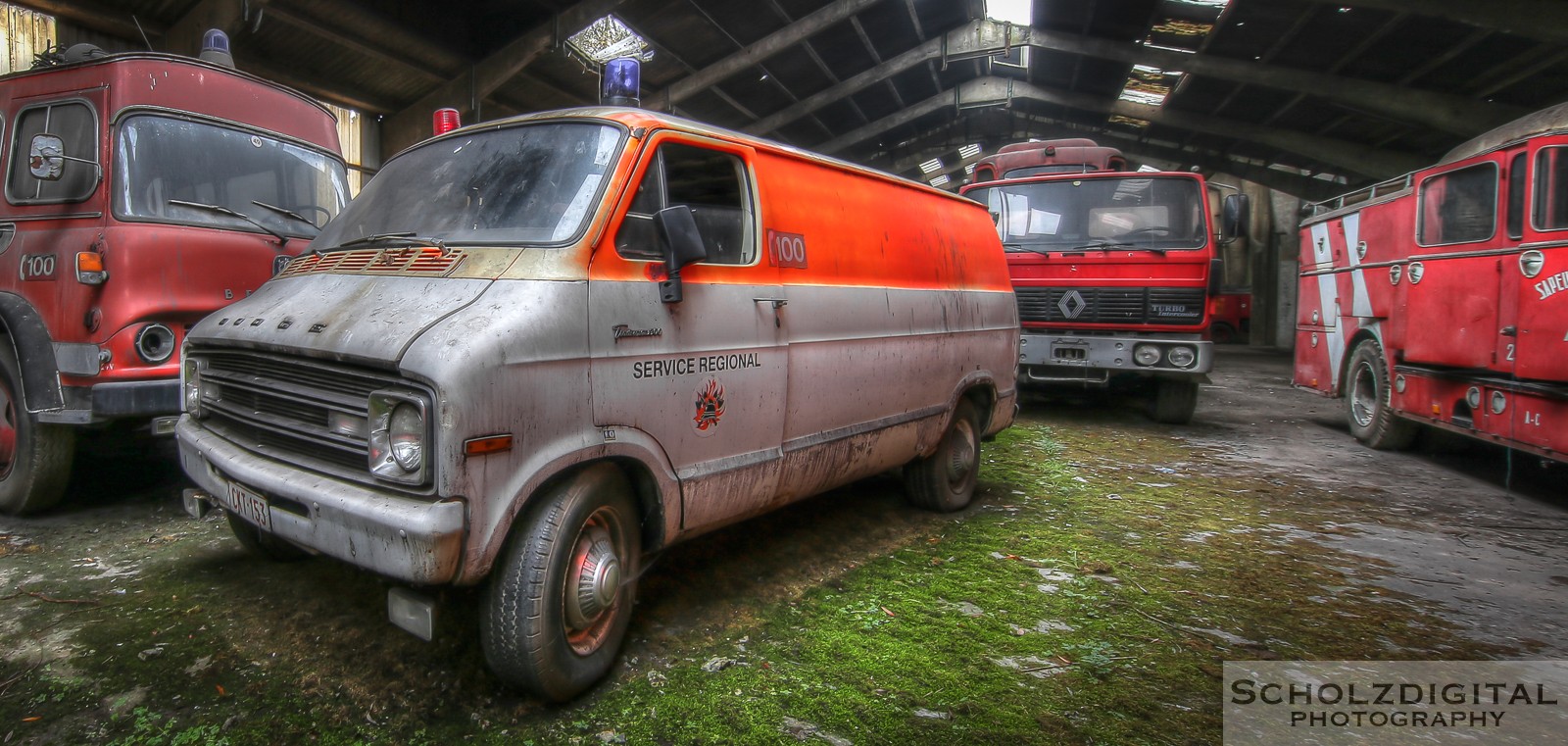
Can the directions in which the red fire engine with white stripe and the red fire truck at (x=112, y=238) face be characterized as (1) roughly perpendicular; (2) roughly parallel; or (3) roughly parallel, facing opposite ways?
roughly perpendicular

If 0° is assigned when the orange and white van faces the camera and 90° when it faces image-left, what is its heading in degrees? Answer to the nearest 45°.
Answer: approximately 45°

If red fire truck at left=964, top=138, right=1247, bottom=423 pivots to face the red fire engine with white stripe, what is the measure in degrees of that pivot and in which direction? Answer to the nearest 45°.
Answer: approximately 45° to its left

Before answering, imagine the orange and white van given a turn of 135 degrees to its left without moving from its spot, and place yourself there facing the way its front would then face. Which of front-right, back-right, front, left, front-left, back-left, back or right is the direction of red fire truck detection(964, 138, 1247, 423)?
front-left
